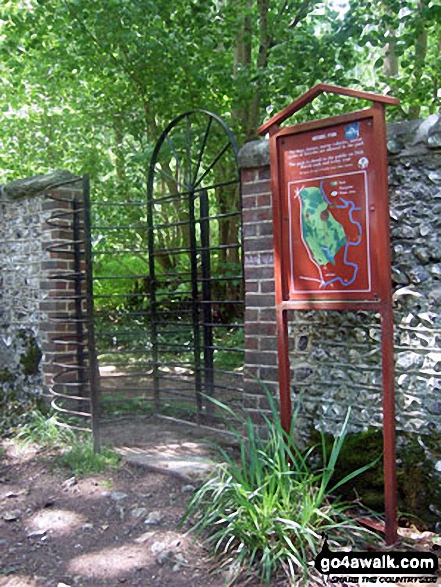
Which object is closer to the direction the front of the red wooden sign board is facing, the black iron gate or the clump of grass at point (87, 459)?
the clump of grass

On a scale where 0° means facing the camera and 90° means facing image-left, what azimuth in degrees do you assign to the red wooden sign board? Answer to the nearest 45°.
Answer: approximately 45°

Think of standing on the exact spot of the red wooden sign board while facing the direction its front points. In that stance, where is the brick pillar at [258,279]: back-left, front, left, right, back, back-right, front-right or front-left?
right

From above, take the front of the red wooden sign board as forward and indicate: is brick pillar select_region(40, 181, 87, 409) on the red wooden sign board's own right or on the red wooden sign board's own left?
on the red wooden sign board's own right

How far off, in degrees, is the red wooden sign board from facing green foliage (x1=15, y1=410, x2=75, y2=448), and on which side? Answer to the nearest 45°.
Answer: approximately 90° to its right

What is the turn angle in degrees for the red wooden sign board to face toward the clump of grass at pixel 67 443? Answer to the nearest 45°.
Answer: approximately 90° to its right

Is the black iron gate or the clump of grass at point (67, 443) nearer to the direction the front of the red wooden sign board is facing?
the clump of grass

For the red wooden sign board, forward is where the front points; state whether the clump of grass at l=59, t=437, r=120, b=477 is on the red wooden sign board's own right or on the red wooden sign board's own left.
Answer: on the red wooden sign board's own right

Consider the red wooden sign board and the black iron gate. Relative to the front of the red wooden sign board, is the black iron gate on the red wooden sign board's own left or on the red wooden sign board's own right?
on the red wooden sign board's own right
